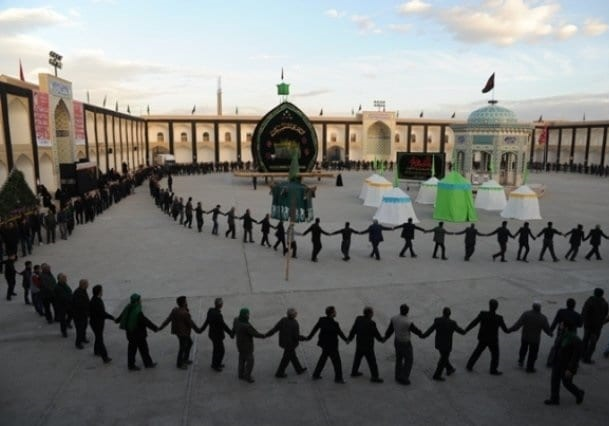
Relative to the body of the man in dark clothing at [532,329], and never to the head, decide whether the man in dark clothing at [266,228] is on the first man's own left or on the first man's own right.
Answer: on the first man's own left

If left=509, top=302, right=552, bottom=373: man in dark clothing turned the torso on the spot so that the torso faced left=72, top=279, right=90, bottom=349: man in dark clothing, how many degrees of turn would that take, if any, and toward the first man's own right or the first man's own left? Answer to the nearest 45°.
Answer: approximately 90° to the first man's own left

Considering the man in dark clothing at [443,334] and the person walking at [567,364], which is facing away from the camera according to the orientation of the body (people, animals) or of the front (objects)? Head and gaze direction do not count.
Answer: the man in dark clothing

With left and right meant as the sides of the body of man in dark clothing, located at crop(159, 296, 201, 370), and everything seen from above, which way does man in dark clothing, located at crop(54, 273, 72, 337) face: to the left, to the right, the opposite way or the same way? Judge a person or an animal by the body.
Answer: to the right

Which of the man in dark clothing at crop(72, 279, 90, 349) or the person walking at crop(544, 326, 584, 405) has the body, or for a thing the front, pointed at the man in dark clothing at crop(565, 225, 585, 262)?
the man in dark clothing at crop(72, 279, 90, 349)

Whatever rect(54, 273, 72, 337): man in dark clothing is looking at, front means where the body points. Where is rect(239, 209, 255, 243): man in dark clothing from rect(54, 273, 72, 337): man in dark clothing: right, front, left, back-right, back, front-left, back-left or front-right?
front-left

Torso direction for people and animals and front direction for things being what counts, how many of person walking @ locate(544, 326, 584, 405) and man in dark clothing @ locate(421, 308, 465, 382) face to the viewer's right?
0

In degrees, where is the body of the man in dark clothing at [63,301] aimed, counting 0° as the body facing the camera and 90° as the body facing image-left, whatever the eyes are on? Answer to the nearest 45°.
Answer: approximately 270°

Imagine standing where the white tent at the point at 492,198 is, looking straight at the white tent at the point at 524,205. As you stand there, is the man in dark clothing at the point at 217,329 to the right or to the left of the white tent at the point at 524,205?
right

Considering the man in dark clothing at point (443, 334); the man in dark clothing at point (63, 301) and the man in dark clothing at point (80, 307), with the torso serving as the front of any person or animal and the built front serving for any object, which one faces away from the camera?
the man in dark clothing at point (443, 334)

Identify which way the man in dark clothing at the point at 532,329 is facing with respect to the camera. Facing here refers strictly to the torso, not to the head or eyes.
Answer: away from the camera

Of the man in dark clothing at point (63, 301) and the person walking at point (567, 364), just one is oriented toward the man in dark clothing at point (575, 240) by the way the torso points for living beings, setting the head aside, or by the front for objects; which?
the man in dark clothing at point (63, 301)

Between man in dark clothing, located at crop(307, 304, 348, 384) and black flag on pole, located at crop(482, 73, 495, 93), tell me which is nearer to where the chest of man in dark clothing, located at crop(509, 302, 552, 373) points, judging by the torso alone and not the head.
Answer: the black flag on pole

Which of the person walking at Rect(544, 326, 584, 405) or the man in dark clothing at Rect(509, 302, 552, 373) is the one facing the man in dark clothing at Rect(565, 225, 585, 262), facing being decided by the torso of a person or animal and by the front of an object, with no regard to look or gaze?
the man in dark clothing at Rect(509, 302, 552, 373)

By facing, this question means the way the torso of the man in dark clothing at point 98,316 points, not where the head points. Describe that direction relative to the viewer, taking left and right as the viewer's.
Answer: facing to the right of the viewer
